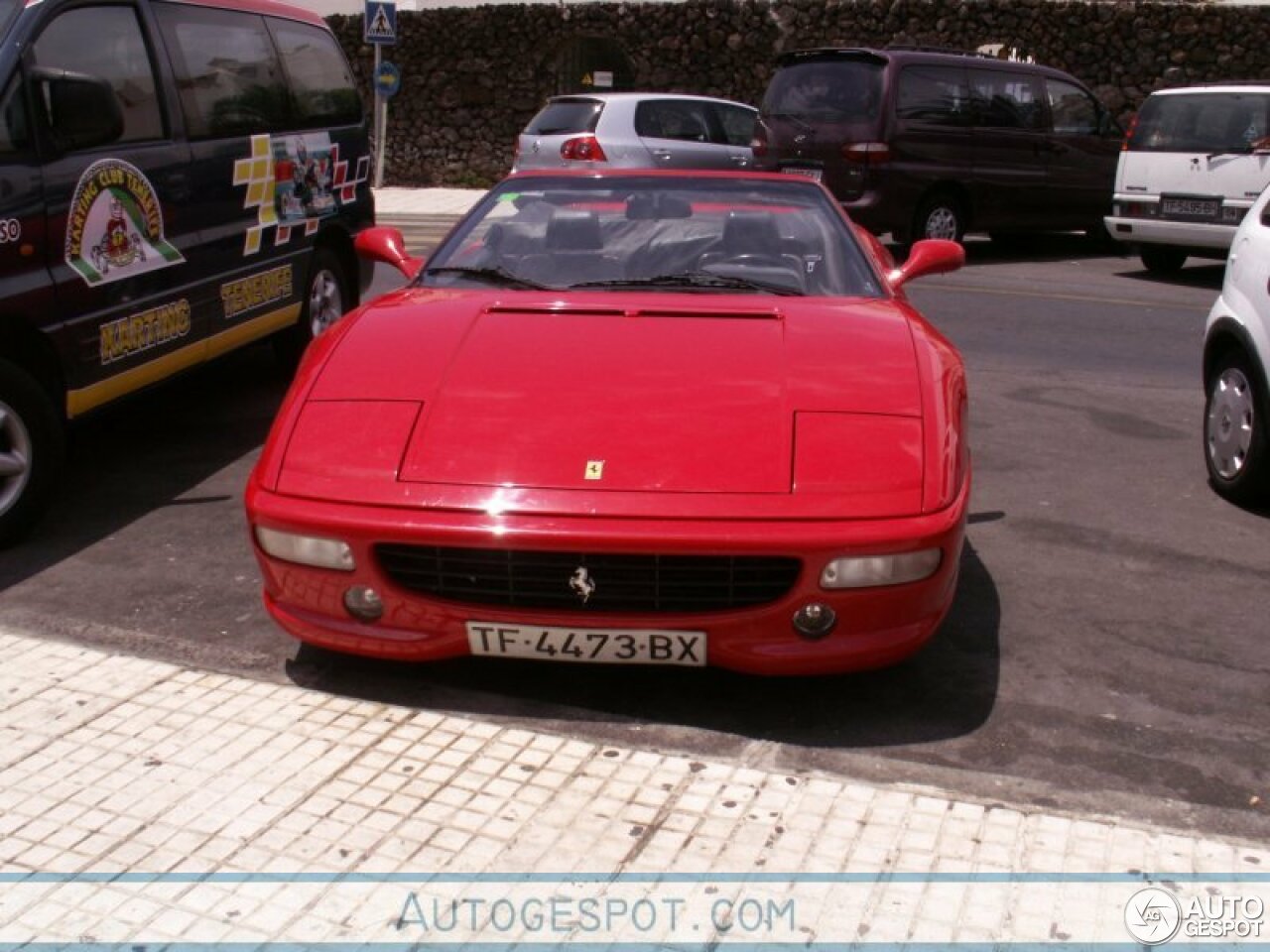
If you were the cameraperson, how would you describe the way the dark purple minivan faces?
facing away from the viewer and to the right of the viewer

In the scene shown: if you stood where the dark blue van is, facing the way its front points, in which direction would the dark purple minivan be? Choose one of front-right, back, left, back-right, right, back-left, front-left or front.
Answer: back

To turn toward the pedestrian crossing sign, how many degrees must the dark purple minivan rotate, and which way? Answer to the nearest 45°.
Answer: approximately 90° to its left

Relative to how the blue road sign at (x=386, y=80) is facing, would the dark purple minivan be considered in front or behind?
in front

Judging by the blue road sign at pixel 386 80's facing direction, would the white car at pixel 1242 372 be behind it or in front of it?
in front

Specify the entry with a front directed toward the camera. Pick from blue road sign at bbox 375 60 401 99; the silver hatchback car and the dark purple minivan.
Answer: the blue road sign

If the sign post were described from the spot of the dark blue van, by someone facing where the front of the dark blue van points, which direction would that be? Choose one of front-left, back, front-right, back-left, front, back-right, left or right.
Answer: back-right

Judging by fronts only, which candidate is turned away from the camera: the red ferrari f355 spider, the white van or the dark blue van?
the white van

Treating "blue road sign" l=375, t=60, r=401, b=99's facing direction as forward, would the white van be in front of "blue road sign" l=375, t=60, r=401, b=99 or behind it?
in front

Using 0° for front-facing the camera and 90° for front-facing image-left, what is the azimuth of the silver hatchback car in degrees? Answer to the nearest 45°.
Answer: approximately 225°

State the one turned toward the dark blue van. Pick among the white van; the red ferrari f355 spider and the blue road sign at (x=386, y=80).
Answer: the blue road sign

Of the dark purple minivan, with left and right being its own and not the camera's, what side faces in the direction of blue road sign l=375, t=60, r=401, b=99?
left

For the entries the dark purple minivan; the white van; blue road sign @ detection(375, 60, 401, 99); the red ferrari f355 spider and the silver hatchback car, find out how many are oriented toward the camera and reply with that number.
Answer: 2

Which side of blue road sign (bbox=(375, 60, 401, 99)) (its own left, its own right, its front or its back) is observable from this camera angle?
front

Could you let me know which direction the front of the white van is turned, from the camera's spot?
facing away from the viewer

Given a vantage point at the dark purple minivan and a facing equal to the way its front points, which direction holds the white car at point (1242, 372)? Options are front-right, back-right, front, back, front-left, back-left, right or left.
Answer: back-right

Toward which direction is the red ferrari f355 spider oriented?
toward the camera

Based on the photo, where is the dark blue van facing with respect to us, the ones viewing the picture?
facing the viewer and to the left of the viewer
